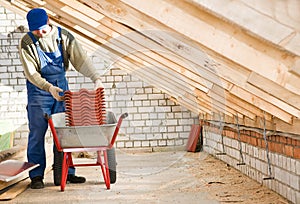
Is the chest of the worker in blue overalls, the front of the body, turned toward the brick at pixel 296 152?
yes

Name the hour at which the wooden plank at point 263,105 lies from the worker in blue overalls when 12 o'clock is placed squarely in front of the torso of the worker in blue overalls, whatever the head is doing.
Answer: The wooden plank is roughly at 12 o'clock from the worker in blue overalls.

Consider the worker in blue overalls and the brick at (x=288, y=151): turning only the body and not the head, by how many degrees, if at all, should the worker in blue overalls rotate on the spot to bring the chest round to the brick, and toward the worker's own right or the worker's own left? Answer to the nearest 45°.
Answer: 0° — they already face it

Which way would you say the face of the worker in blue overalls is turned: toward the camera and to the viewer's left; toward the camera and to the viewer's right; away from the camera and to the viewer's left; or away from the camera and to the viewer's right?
toward the camera and to the viewer's right
